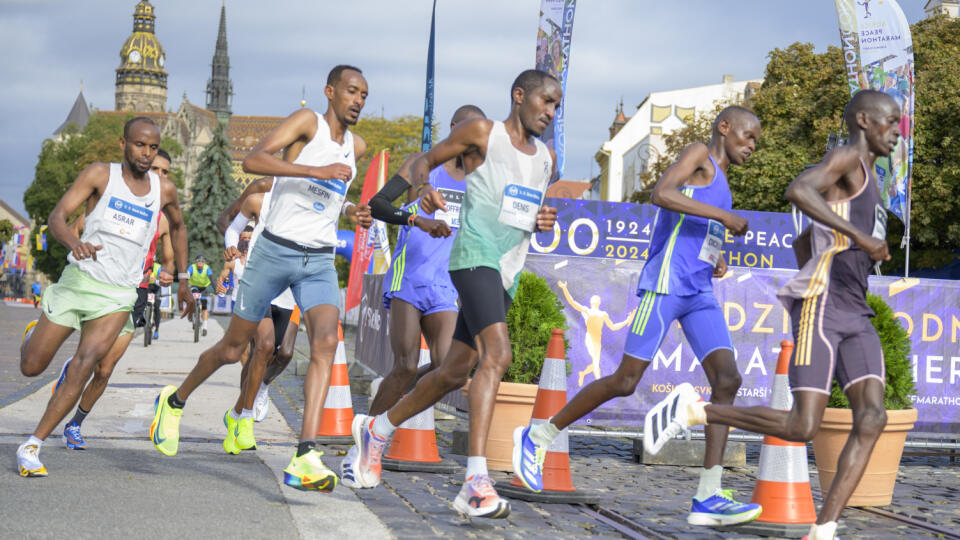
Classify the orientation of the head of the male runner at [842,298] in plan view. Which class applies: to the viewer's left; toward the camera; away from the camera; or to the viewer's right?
to the viewer's right

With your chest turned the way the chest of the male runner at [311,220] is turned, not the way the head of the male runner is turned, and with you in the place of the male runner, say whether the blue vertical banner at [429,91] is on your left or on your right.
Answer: on your left

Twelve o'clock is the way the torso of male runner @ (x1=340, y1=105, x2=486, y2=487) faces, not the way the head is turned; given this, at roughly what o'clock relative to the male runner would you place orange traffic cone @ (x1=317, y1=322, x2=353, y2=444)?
The orange traffic cone is roughly at 7 o'clock from the male runner.

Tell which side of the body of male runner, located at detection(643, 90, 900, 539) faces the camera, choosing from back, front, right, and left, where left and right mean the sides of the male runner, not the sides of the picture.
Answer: right

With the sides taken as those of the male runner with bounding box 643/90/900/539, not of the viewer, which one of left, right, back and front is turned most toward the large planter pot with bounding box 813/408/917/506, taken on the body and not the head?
left

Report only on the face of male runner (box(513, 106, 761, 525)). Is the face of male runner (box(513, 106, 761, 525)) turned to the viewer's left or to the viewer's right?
to the viewer's right

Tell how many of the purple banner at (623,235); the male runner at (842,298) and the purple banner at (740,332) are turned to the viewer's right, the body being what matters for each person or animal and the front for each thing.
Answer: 1

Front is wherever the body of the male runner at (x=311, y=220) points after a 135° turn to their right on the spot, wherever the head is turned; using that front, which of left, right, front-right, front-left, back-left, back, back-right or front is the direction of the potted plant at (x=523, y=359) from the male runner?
back-right

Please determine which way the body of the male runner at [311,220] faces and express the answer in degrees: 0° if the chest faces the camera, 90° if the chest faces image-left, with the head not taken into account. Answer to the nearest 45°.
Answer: approximately 315°

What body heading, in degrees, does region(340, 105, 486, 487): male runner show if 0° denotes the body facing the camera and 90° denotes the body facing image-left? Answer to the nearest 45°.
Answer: approximately 315°

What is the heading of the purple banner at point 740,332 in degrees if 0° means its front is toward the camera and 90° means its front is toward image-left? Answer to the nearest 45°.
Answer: approximately 0°

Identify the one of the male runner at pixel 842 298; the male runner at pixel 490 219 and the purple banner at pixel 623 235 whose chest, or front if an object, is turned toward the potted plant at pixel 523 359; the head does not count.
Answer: the purple banner

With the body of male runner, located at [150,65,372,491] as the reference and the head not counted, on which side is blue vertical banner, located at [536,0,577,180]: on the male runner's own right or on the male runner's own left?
on the male runner's own left

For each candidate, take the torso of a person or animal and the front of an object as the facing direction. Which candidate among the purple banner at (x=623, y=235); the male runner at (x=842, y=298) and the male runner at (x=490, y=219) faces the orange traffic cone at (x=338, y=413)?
the purple banner

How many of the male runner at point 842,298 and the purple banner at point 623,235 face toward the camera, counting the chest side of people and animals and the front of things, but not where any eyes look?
1

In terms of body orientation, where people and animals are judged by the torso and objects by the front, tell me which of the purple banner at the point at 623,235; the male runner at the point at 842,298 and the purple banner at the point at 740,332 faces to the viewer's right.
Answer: the male runner
